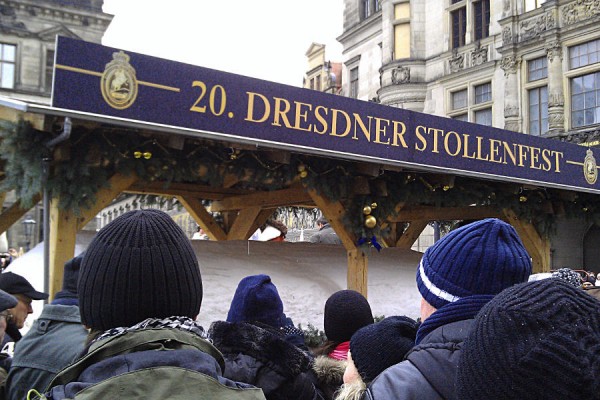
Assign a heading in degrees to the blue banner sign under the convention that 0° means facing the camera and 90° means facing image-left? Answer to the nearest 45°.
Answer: approximately 315°
